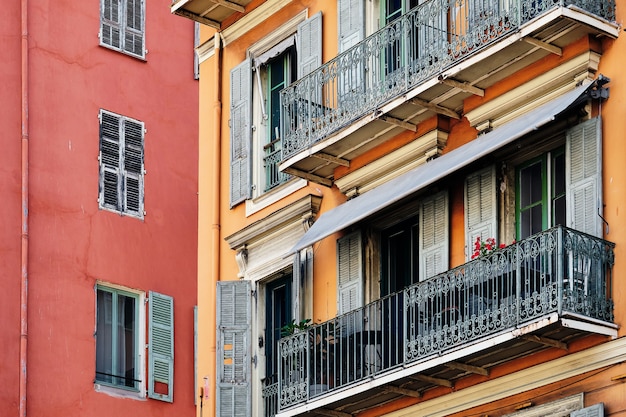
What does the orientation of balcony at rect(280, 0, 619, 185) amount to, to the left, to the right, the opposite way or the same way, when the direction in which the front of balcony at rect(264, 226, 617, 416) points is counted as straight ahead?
the same way

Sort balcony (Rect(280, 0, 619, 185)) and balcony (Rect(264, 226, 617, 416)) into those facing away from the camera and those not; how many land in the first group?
0
